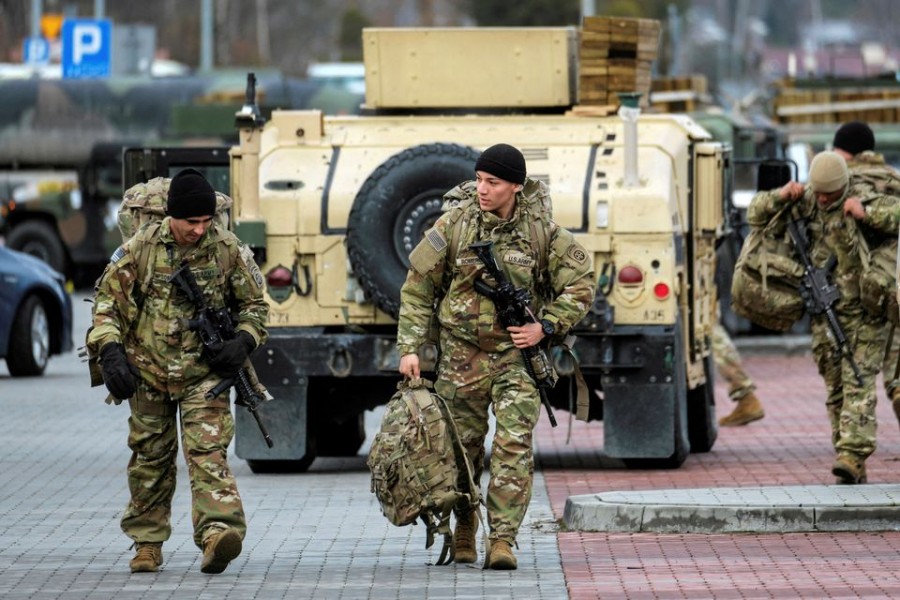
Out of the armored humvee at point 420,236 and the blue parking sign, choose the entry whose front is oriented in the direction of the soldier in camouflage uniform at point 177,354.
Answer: the blue parking sign

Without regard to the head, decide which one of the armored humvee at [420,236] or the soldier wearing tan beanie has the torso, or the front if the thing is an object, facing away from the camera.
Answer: the armored humvee

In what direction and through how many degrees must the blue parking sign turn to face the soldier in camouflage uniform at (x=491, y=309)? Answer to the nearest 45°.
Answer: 0° — it already faces them

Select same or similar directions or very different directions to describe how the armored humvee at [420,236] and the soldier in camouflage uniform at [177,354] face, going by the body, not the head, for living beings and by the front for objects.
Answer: very different directions

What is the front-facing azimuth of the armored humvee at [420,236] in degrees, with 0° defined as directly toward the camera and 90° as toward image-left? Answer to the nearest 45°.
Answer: approximately 180°

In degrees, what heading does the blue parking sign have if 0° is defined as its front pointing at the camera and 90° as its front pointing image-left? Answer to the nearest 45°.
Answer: approximately 0°

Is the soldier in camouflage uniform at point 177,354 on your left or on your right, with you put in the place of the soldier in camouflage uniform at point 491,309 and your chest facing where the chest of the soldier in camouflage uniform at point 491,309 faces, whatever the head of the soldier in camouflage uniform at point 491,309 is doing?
on your right

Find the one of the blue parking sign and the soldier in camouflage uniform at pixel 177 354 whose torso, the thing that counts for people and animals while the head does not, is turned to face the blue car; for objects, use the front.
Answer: the blue parking sign

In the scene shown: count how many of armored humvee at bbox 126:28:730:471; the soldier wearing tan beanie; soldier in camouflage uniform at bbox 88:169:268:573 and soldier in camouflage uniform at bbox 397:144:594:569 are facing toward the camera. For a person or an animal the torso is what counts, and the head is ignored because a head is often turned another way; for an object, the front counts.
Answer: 3
